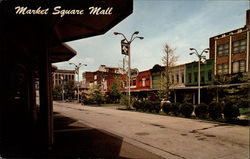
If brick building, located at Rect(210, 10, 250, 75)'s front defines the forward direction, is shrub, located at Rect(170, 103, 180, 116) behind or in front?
in front

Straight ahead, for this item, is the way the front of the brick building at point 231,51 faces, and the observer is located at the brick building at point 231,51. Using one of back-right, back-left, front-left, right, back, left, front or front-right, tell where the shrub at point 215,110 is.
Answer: front-left

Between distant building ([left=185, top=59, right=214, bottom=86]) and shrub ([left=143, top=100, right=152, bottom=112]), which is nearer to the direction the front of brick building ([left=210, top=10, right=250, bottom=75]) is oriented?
the shrub

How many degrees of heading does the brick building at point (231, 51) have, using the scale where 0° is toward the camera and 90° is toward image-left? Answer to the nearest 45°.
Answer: approximately 45°

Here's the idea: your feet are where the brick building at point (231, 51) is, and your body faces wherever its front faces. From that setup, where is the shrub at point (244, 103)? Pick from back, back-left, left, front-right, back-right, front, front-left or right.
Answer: front-left

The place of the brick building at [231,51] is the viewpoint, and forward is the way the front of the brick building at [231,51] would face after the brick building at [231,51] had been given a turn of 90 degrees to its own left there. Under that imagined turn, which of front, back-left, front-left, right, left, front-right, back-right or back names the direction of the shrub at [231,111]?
front-right
